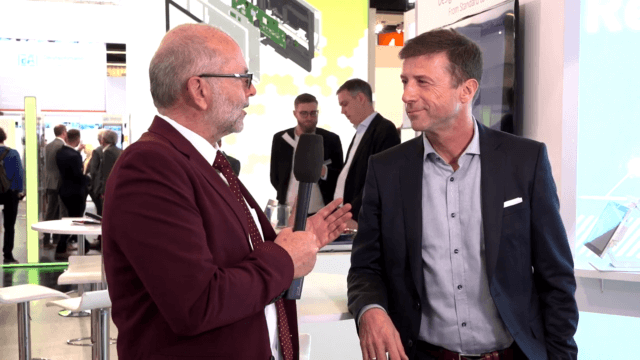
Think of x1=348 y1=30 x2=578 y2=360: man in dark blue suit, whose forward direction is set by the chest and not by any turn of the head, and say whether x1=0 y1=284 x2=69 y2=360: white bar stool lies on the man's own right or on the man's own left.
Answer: on the man's own right

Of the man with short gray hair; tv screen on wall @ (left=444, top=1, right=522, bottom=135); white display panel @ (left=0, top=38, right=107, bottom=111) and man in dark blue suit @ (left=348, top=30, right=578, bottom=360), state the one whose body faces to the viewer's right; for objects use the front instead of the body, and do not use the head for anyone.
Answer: the man with short gray hair

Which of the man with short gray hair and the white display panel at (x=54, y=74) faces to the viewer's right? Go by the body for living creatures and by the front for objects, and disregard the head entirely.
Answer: the man with short gray hair

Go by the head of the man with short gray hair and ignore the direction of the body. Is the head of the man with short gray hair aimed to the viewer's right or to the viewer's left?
to the viewer's right

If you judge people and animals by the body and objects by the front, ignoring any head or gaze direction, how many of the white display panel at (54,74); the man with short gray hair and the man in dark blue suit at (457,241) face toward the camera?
2

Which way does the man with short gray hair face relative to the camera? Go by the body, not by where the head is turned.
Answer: to the viewer's right

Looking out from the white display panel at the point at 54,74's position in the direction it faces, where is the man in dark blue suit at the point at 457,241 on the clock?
The man in dark blue suit is roughly at 12 o'clock from the white display panel.

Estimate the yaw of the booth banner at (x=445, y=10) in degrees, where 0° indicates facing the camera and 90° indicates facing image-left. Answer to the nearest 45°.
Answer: approximately 45°

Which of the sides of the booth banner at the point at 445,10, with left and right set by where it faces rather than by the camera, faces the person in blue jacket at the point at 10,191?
right

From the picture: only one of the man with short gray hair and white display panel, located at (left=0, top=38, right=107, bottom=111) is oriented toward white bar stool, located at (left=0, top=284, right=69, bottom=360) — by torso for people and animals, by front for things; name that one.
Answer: the white display panel

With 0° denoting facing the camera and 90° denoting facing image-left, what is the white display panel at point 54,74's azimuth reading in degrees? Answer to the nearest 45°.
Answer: approximately 0°
